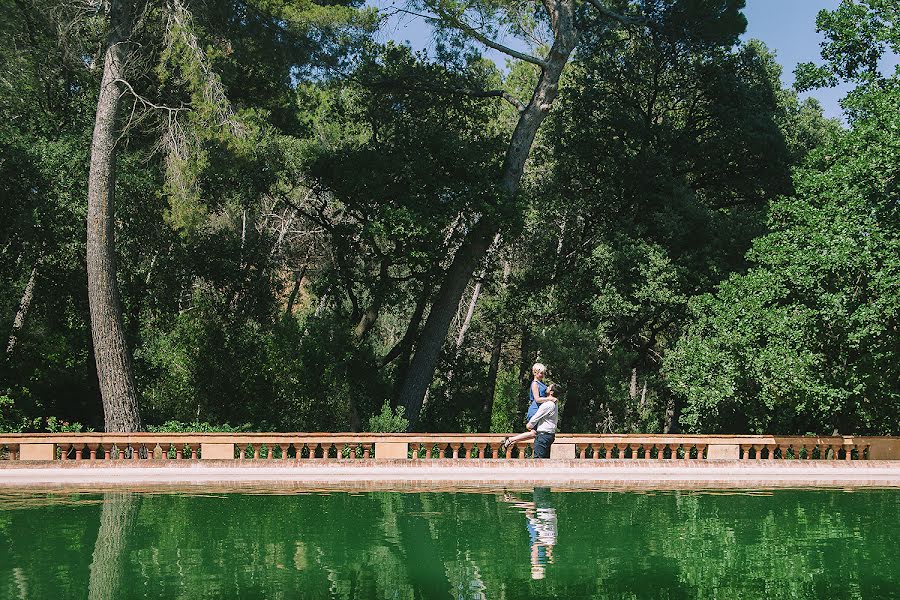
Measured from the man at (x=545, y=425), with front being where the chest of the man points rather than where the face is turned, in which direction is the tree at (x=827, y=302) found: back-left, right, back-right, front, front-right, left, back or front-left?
back-right

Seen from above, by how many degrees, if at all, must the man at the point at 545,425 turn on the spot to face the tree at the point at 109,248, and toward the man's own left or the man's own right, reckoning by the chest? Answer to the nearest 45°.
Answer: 0° — they already face it

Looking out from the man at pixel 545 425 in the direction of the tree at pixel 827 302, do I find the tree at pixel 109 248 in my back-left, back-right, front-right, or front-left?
back-left

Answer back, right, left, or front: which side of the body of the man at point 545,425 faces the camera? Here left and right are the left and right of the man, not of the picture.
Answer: left
